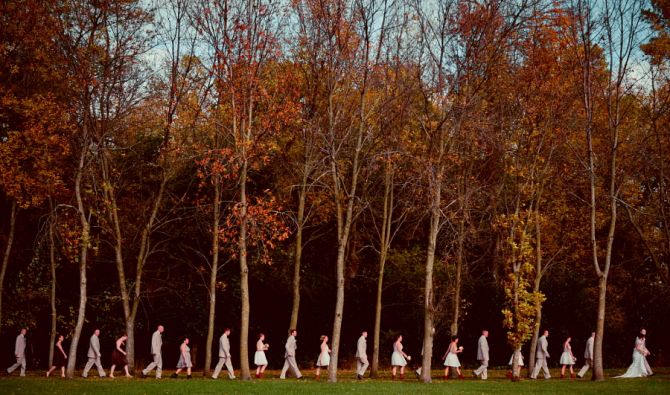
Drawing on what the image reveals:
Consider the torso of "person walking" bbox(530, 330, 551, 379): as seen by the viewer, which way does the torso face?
to the viewer's right

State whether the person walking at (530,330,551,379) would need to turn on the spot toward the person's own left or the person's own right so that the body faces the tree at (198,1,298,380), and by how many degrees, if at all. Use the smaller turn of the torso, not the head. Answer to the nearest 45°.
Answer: approximately 135° to the person's own right

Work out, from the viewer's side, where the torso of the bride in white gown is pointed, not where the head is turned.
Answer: to the viewer's right

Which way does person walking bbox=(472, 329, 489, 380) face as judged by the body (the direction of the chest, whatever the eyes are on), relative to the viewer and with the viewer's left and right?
facing to the right of the viewer

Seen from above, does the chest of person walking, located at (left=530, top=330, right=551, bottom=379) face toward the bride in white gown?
yes

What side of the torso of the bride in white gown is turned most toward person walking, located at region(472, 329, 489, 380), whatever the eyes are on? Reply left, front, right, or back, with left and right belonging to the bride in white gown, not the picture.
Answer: back
